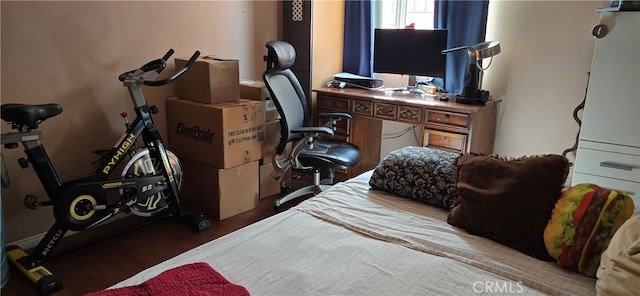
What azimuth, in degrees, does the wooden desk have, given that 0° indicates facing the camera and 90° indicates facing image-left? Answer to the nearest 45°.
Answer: approximately 45°

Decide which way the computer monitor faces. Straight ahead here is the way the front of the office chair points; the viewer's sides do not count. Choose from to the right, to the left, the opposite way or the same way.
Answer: to the right

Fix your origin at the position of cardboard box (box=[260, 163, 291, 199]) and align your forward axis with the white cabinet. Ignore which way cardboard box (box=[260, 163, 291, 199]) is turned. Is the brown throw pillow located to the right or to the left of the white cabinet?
right

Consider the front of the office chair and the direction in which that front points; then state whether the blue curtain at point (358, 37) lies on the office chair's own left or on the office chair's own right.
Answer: on the office chair's own left

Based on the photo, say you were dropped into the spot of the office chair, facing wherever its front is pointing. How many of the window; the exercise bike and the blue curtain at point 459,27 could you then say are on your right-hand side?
1

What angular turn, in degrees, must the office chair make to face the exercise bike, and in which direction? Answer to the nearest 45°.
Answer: approximately 90° to its right

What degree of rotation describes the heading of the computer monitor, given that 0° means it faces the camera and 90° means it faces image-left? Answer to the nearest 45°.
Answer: approximately 45°

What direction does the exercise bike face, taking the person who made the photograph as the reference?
facing away from the viewer and to the right of the viewer
